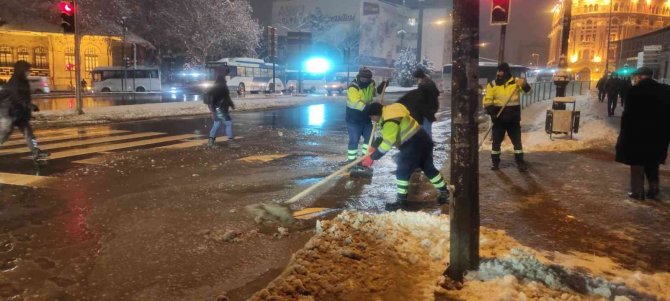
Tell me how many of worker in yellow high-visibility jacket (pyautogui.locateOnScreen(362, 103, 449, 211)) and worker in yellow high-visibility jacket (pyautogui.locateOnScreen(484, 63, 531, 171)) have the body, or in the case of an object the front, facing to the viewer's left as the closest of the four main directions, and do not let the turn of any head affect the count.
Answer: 1

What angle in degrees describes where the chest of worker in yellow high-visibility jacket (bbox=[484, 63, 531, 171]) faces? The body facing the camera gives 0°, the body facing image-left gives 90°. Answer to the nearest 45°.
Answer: approximately 0°

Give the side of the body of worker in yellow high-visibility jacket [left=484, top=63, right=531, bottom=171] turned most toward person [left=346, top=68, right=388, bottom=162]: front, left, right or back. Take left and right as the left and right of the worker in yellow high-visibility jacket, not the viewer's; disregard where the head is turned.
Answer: right

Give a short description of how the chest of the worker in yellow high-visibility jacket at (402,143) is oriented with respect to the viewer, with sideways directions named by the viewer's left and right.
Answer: facing to the left of the viewer

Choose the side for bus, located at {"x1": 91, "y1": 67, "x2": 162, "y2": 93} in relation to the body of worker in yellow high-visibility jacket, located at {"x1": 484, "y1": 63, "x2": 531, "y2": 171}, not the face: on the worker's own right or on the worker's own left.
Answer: on the worker's own right

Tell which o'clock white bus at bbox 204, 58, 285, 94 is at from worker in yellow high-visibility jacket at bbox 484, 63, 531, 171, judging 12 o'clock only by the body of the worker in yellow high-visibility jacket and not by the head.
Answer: The white bus is roughly at 5 o'clock from the worker in yellow high-visibility jacket.

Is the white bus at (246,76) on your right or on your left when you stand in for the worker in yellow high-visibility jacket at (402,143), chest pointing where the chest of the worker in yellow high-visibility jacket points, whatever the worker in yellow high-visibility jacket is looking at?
on your right

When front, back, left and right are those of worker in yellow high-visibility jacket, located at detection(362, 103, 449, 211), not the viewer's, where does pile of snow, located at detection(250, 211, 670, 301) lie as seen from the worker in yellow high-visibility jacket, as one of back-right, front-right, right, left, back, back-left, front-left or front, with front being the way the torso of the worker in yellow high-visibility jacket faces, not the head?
left

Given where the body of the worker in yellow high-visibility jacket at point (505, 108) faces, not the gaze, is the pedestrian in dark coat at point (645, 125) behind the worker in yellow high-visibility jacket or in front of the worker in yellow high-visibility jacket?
in front

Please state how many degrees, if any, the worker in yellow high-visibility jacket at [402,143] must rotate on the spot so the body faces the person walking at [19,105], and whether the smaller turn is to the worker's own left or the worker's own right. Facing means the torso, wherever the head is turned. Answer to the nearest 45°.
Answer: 0° — they already face them

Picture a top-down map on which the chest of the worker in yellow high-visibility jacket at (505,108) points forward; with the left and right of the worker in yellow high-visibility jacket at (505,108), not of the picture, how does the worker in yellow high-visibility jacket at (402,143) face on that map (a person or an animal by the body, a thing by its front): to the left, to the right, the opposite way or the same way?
to the right

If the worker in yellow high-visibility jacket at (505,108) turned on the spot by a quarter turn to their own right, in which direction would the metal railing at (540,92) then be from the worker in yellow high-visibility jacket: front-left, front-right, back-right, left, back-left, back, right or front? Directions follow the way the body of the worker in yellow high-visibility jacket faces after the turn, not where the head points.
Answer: right

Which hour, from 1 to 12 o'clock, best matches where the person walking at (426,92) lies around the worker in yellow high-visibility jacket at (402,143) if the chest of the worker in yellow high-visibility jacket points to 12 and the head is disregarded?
The person walking is roughly at 3 o'clock from the worker in yellow high-visibility jacket.
